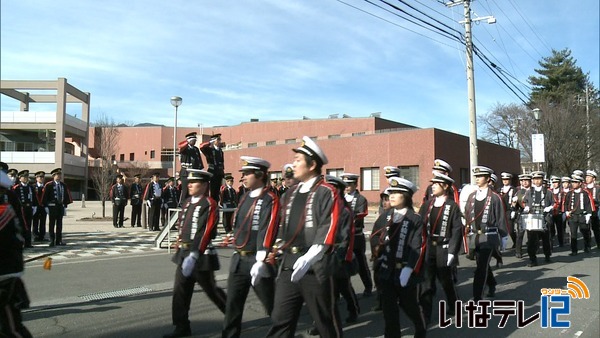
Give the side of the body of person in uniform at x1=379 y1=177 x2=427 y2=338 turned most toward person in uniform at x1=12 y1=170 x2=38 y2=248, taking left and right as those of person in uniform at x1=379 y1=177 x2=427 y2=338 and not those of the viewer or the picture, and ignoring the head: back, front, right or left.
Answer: right

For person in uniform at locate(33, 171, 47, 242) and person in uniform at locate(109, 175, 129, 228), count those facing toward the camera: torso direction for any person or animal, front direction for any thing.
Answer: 2

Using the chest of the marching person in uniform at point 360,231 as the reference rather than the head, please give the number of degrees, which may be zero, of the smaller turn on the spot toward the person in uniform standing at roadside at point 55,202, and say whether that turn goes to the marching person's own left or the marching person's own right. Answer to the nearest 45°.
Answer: approximately 90° to the marching person's own right

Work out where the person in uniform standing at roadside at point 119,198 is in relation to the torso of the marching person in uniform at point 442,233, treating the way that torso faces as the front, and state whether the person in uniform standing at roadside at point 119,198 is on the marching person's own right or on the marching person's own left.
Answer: on the marching person's own right

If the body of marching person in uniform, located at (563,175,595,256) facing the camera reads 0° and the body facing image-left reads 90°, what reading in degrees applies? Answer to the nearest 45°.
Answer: approximately 45°

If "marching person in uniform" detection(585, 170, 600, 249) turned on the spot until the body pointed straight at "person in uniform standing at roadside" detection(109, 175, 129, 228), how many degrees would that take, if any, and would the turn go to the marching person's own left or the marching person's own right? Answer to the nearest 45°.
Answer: approximately 45° to the marching person's own right

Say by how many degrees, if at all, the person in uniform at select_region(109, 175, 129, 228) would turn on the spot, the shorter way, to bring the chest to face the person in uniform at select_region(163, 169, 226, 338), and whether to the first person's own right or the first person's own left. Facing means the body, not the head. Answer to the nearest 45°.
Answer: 0° — they already face them
